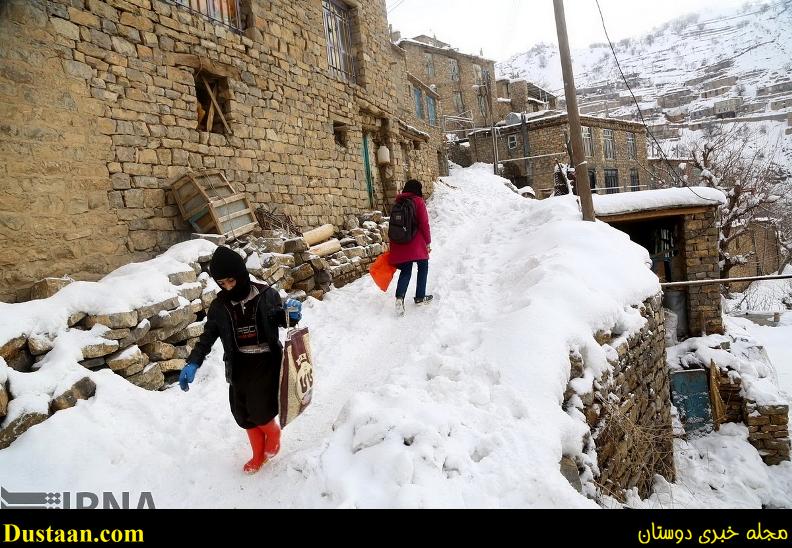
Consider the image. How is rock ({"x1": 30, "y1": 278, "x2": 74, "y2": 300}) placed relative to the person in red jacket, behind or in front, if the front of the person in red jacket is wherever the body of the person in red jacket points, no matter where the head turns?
behind

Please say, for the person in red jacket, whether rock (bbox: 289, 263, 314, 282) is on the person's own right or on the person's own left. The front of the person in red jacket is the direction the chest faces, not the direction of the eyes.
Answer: on the person's own left

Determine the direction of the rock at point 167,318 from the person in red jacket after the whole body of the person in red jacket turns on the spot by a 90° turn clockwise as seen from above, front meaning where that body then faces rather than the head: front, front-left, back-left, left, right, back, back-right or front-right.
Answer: right

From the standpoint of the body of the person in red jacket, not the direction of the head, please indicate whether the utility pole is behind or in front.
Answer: in front

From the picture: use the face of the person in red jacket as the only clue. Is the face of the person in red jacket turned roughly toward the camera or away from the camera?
away from the camera

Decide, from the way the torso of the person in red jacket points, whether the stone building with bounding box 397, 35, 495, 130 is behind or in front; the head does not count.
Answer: in front

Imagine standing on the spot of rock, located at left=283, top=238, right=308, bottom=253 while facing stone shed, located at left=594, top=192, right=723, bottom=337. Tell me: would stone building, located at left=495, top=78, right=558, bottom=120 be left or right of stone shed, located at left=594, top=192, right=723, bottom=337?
left

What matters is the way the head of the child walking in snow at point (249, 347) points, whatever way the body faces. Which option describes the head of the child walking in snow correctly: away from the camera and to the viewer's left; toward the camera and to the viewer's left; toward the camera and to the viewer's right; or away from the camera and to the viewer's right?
toward the camera and to the viewer's left

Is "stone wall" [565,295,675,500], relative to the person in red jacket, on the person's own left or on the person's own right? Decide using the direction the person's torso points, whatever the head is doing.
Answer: on the person's own right

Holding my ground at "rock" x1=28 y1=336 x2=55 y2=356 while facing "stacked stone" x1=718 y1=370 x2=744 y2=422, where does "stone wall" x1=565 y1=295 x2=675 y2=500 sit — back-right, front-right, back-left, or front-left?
front-right

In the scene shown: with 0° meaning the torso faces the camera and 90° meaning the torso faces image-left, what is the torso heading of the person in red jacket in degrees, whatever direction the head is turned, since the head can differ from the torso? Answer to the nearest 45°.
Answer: approximately 225°
